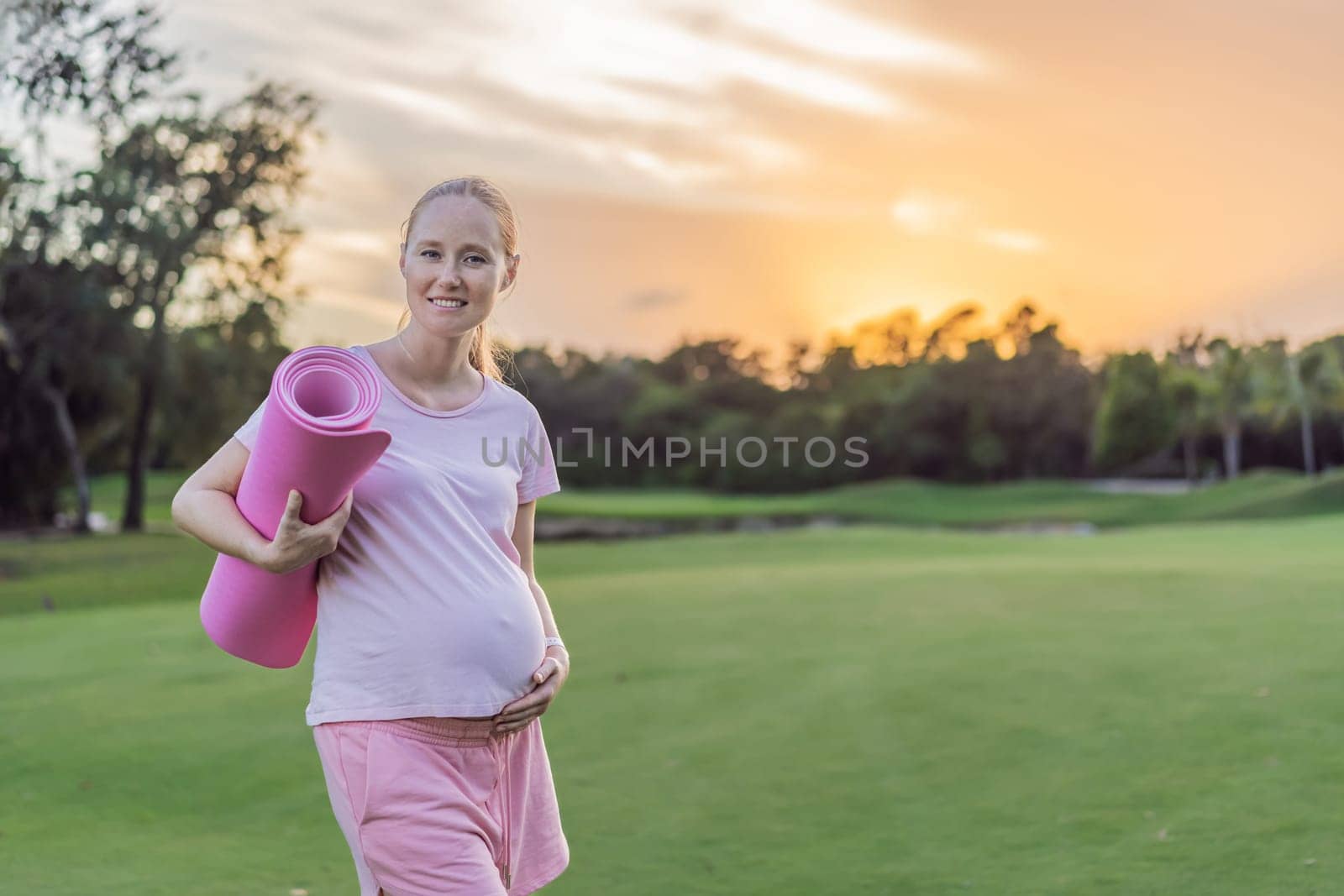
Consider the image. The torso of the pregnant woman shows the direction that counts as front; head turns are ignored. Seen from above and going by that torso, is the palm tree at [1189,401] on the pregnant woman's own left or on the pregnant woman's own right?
on the pregnant woman's own left

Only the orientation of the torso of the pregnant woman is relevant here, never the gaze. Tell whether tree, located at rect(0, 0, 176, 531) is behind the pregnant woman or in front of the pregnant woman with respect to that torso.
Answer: behind

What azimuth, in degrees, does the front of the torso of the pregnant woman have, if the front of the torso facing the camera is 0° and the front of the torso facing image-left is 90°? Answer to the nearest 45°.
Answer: approximately 315°

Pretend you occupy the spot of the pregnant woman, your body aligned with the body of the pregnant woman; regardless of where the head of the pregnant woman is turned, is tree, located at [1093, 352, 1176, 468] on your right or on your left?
on your left

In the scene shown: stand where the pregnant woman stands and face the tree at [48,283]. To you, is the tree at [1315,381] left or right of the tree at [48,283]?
right

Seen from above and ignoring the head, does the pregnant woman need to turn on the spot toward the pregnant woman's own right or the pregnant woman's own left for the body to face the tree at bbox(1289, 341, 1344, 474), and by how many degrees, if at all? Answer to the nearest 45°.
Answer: approximately 90° to the pregnant woman's own left

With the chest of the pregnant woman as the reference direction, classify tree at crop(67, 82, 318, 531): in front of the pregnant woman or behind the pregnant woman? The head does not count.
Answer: behind

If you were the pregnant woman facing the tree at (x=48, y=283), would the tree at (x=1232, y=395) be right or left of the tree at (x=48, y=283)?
right
